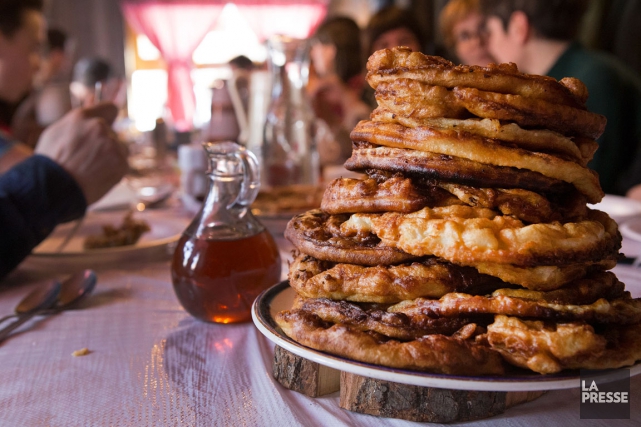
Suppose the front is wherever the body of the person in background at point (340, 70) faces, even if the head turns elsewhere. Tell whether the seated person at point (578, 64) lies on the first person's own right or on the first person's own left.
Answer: on the first person's own left

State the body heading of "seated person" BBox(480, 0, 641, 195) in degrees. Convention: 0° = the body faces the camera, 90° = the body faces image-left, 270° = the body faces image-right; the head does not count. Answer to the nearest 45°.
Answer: approximately 90°

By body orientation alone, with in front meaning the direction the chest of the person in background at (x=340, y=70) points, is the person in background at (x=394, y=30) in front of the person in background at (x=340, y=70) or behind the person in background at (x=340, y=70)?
behind

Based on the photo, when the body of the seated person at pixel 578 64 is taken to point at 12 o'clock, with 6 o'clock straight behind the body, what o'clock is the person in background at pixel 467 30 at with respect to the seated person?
The person in background is roughly at 2 o'clock from the seated person.

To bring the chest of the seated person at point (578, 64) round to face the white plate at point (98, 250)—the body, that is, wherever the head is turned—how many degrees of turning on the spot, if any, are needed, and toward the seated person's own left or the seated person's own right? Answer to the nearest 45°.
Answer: approximately 45° to the seated person's own left

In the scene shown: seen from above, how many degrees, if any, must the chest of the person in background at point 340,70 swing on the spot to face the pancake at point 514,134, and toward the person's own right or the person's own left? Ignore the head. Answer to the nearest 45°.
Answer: approximately 90° to the person's own left

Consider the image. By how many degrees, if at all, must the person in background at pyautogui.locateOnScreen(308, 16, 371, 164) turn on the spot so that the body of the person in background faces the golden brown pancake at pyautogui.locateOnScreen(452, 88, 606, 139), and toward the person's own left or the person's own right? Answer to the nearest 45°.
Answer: approximately 90° to the person's own left

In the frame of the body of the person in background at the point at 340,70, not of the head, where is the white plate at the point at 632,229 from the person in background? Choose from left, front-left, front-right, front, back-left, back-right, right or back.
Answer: left
